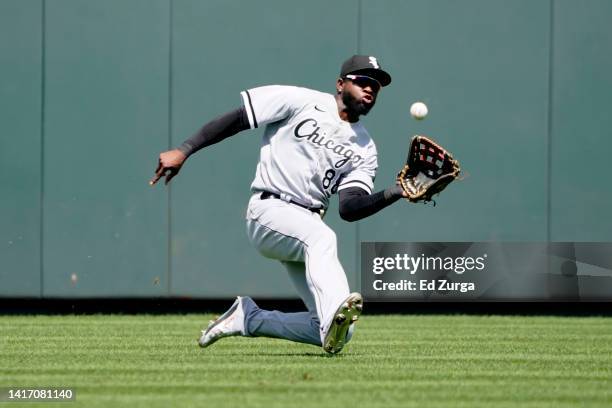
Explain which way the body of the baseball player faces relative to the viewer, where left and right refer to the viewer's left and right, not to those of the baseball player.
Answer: facing the viewer and to the right of the viewer

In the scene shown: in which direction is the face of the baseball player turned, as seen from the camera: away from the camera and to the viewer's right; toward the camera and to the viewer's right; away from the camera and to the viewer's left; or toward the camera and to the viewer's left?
toward the camera and to the viewer's right

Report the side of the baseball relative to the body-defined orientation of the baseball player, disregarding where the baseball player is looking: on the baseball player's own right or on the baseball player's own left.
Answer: on the baseball player's own left
